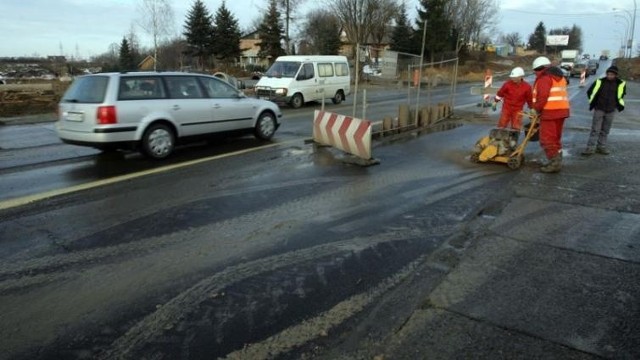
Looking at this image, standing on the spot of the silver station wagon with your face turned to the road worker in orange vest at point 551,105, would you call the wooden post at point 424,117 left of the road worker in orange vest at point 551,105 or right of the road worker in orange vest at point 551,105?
left

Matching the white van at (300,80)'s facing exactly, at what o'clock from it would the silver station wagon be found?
The silver station wagon is roughly at 11 o'clock from the white van.

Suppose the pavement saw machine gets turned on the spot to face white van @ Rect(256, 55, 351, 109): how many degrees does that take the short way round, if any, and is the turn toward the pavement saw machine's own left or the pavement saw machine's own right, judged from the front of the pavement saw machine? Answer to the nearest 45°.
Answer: approximately 45° to the pavement saw machine's own right

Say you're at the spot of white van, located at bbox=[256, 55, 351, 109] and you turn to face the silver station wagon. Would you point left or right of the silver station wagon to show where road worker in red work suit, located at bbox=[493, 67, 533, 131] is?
left

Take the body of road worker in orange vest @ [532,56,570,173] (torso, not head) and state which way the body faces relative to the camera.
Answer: to the viewer's left

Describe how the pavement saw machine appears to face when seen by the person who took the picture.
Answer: facing to the left of the viewer

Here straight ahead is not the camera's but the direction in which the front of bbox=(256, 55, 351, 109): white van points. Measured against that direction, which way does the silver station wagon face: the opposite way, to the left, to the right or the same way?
the opposite way

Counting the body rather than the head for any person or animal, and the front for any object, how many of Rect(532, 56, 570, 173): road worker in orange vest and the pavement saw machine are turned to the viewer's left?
2

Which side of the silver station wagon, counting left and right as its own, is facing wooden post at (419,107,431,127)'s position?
front

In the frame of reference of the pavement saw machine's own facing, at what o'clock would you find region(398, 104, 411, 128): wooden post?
The wooden post is roughly at 2 o'clock from the pavement saw machine.

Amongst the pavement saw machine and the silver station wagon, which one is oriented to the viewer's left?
the pavement saw machine

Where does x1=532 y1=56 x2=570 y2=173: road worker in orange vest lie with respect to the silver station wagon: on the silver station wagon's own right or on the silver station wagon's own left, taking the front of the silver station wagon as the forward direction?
on the silver station wagon's own right

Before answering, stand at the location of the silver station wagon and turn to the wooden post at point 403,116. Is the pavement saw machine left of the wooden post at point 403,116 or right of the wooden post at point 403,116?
right

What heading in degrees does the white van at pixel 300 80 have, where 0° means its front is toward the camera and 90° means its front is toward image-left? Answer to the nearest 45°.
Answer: approximately 45°

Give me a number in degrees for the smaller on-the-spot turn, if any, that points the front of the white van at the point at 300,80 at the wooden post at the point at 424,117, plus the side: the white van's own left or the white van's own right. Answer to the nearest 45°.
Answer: approximately 90° to the white van's own left

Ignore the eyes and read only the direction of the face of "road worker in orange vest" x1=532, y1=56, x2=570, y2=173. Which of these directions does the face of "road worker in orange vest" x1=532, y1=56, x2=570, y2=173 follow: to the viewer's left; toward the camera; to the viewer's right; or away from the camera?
to the viewer's left

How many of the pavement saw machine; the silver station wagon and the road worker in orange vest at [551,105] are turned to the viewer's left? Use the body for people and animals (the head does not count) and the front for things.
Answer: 2
